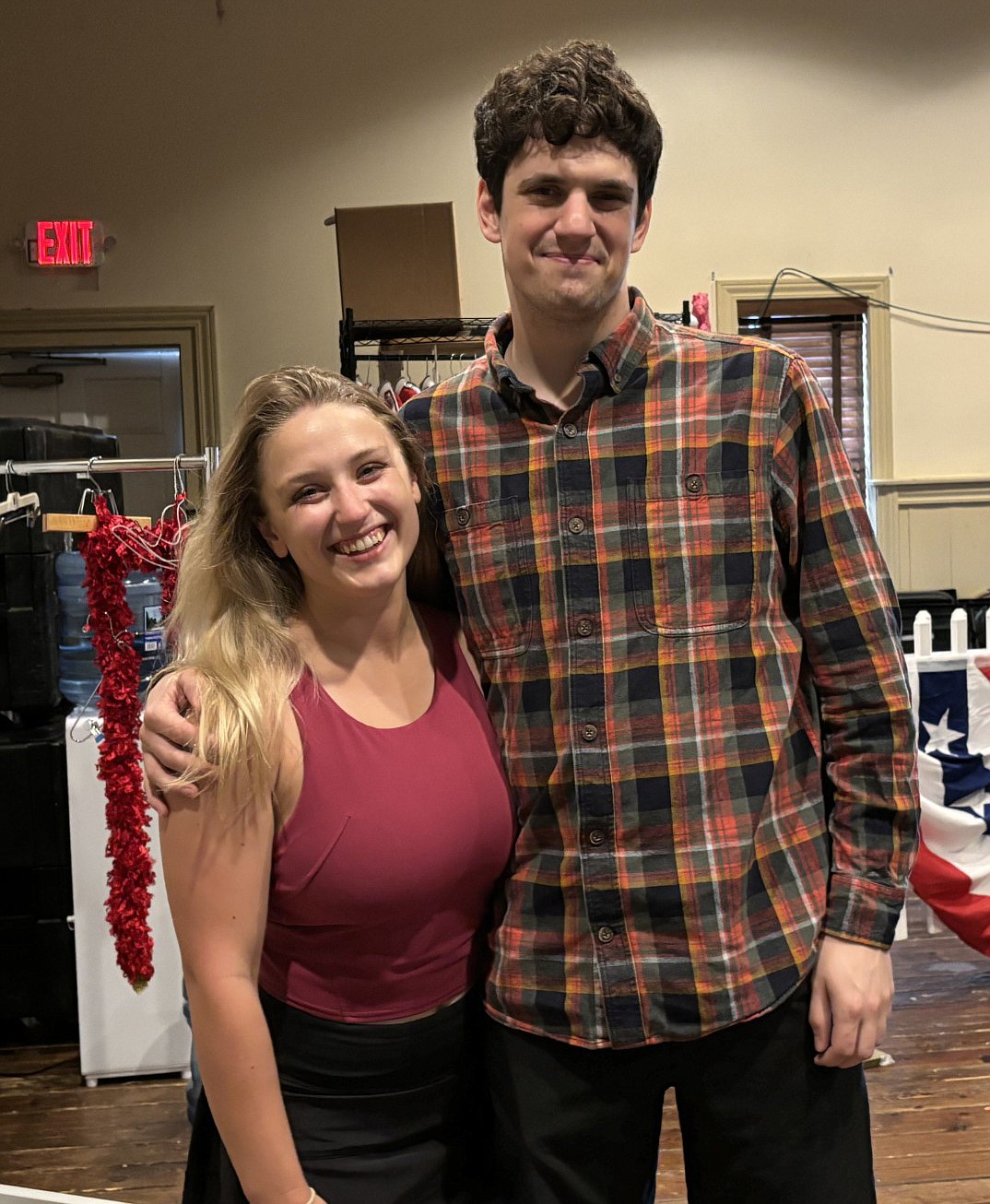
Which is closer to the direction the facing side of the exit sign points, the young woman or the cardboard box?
the young woman

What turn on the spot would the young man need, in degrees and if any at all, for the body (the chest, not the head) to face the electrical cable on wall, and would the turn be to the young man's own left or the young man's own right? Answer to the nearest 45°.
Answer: approximately 180°

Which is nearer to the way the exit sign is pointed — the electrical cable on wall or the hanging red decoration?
the hanging red decoration

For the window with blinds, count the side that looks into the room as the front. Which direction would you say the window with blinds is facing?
toward the camera

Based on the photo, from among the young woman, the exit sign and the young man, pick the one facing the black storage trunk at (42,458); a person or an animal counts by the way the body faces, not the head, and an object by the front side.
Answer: the exit sign

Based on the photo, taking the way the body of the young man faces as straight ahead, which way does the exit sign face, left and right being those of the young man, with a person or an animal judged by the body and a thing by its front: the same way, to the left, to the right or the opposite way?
the same way

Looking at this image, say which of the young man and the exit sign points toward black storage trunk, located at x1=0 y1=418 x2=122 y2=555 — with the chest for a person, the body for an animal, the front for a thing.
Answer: the exit sign

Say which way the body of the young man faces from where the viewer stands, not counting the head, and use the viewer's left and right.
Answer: facing the viewer

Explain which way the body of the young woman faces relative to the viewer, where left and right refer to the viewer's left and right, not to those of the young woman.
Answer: facing the viewer and to the right of the viewer

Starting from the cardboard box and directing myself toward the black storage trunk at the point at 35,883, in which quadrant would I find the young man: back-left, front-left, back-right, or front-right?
front-left

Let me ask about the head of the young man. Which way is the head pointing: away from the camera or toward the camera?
toward the camera

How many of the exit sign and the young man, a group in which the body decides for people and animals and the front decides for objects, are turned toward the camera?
2

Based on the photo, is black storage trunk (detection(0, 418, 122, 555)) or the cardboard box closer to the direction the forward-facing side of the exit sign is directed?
the black storage trunk

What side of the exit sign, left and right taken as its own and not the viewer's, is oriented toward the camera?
front

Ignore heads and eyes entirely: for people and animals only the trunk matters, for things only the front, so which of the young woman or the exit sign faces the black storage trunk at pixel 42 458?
the exit sign
